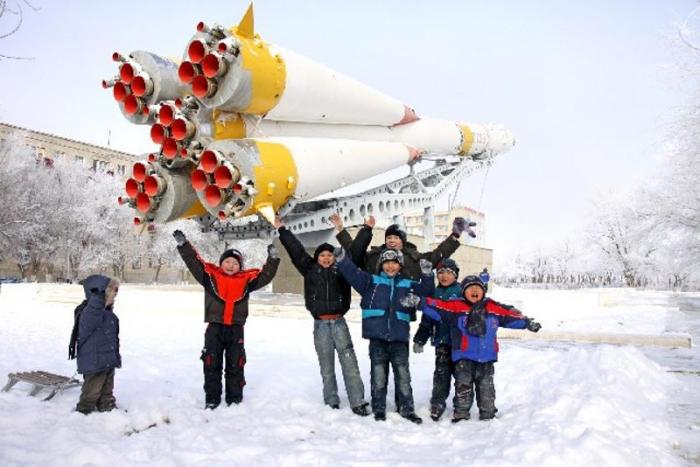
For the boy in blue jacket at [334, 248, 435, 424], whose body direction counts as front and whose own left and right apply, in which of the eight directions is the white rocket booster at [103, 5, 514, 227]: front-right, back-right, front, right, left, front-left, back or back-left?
back-right

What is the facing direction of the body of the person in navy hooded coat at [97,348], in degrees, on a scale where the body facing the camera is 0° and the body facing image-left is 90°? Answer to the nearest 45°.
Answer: approximately 315°

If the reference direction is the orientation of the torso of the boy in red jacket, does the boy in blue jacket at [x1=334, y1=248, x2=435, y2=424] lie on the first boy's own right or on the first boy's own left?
on the first boy's own left

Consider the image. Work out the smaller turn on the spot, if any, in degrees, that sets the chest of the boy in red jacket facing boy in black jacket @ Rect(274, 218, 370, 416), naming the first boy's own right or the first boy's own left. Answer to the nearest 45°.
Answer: approximately 90° to the first boy's own left
